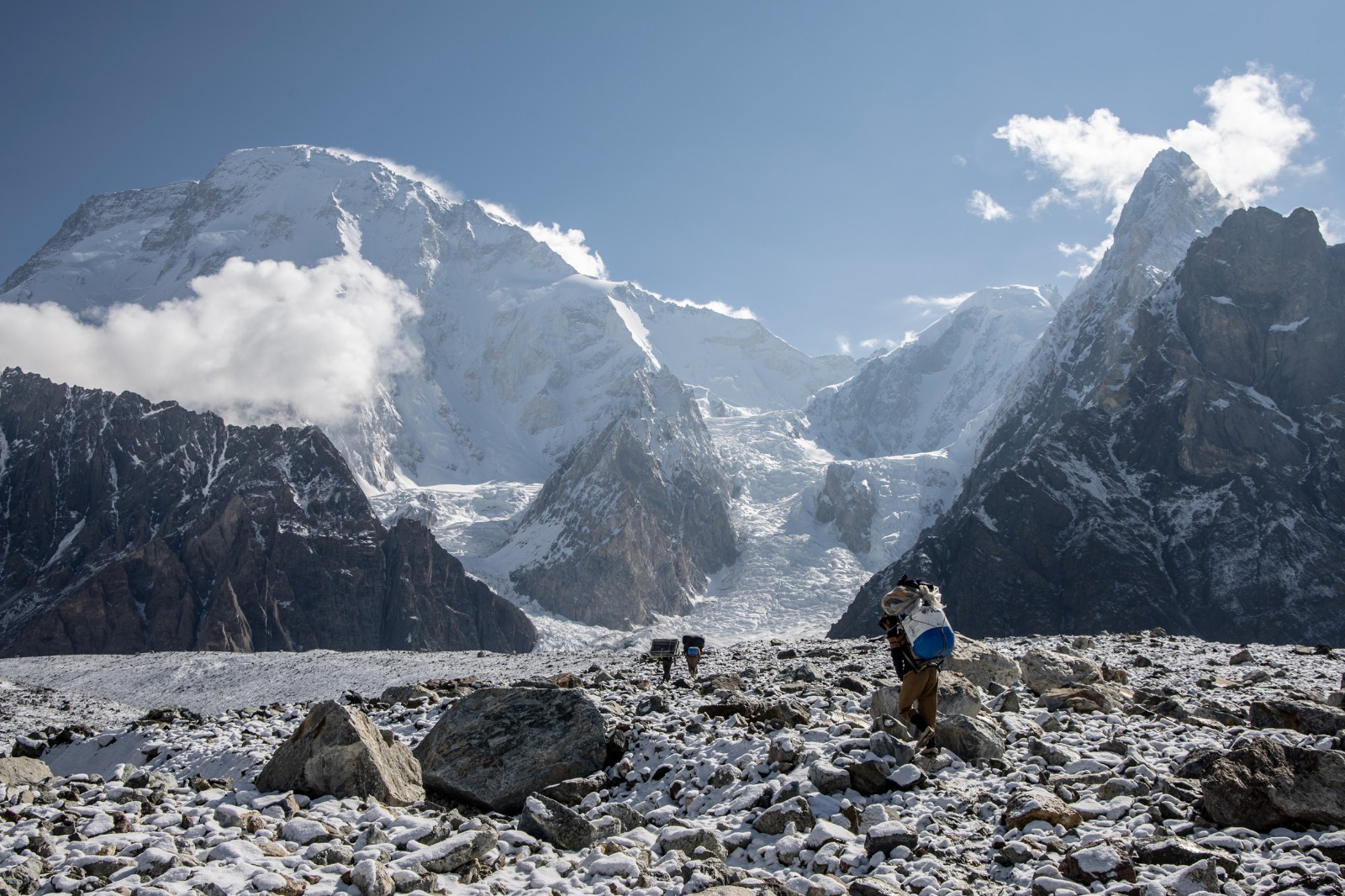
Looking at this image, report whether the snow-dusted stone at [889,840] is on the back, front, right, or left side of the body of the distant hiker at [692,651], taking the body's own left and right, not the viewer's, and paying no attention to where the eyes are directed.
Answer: back

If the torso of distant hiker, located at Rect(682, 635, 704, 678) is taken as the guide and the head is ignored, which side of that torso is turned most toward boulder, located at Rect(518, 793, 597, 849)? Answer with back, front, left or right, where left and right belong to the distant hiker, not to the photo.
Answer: back

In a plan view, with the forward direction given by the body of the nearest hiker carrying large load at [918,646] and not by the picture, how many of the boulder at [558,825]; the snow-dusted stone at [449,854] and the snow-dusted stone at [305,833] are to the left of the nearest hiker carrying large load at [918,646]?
3

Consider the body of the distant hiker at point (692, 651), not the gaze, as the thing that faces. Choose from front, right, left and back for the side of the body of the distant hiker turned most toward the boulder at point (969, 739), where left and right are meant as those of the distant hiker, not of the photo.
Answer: back

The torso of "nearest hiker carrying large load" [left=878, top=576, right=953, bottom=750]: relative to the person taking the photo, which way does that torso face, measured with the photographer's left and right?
facing away from the viewer and to the left of the viewer

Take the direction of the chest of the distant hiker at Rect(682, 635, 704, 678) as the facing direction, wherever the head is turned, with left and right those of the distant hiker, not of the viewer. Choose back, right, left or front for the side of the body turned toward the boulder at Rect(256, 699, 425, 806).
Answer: back

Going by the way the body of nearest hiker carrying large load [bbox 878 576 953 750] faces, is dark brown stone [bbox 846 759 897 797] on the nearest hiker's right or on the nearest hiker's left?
on the nearest hiker's left

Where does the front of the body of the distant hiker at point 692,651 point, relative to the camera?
away from the camera

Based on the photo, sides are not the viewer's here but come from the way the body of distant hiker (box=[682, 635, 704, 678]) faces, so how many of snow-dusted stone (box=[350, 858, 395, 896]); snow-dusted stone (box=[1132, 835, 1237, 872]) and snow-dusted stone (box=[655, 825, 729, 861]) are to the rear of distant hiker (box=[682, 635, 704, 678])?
3

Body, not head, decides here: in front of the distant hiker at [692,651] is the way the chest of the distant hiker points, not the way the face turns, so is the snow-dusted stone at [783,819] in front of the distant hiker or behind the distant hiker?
behind

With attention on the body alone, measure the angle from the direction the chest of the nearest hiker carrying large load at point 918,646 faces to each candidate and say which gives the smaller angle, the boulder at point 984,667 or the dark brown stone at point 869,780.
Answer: the boulder

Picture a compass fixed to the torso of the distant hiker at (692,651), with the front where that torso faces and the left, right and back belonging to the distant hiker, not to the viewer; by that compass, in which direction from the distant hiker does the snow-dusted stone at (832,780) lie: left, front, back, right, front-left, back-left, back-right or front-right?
back

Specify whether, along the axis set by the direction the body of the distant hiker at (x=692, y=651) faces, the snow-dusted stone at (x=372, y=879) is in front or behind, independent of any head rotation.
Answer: behind
